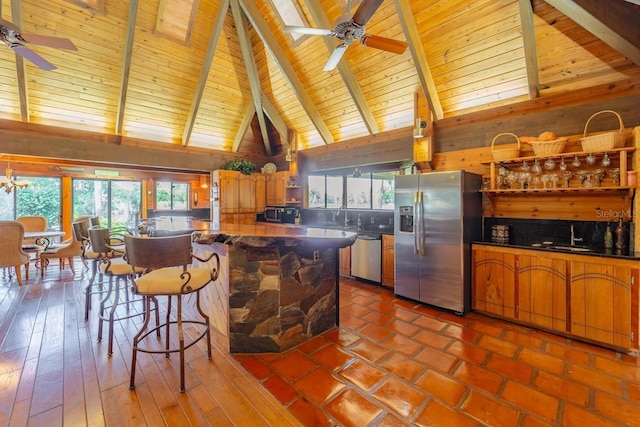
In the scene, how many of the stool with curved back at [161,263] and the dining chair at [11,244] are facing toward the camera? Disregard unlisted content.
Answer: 0

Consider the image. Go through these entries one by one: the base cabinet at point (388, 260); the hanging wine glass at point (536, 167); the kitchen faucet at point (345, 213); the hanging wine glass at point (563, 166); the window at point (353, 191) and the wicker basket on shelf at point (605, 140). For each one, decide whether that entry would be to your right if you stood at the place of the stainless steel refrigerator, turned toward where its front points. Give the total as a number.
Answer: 3

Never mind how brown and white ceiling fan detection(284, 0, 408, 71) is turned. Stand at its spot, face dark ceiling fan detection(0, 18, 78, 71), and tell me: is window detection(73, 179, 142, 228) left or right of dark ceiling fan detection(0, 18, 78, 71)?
right

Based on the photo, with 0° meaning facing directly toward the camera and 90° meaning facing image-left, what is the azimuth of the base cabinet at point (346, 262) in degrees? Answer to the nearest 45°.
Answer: approximately 45°

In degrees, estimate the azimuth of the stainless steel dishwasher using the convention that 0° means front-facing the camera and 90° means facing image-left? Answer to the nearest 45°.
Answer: approximately 45°

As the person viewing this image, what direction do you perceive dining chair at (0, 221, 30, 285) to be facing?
facing away from the viewer and to the right of the viewer

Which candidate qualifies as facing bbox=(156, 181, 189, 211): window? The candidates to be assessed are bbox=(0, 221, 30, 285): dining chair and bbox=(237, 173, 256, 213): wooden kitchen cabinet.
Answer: the dining chair

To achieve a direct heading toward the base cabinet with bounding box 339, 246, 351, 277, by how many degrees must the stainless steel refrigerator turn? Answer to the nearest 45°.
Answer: approximately 90° to its right

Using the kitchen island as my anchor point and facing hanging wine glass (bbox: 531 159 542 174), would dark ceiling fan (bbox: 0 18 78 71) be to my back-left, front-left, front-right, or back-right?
back-left

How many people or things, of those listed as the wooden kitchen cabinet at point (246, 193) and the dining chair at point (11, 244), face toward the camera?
1

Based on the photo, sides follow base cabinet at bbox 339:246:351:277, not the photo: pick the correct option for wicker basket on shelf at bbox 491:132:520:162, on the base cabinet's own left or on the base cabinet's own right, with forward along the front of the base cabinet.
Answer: on the base cabinet's own left
